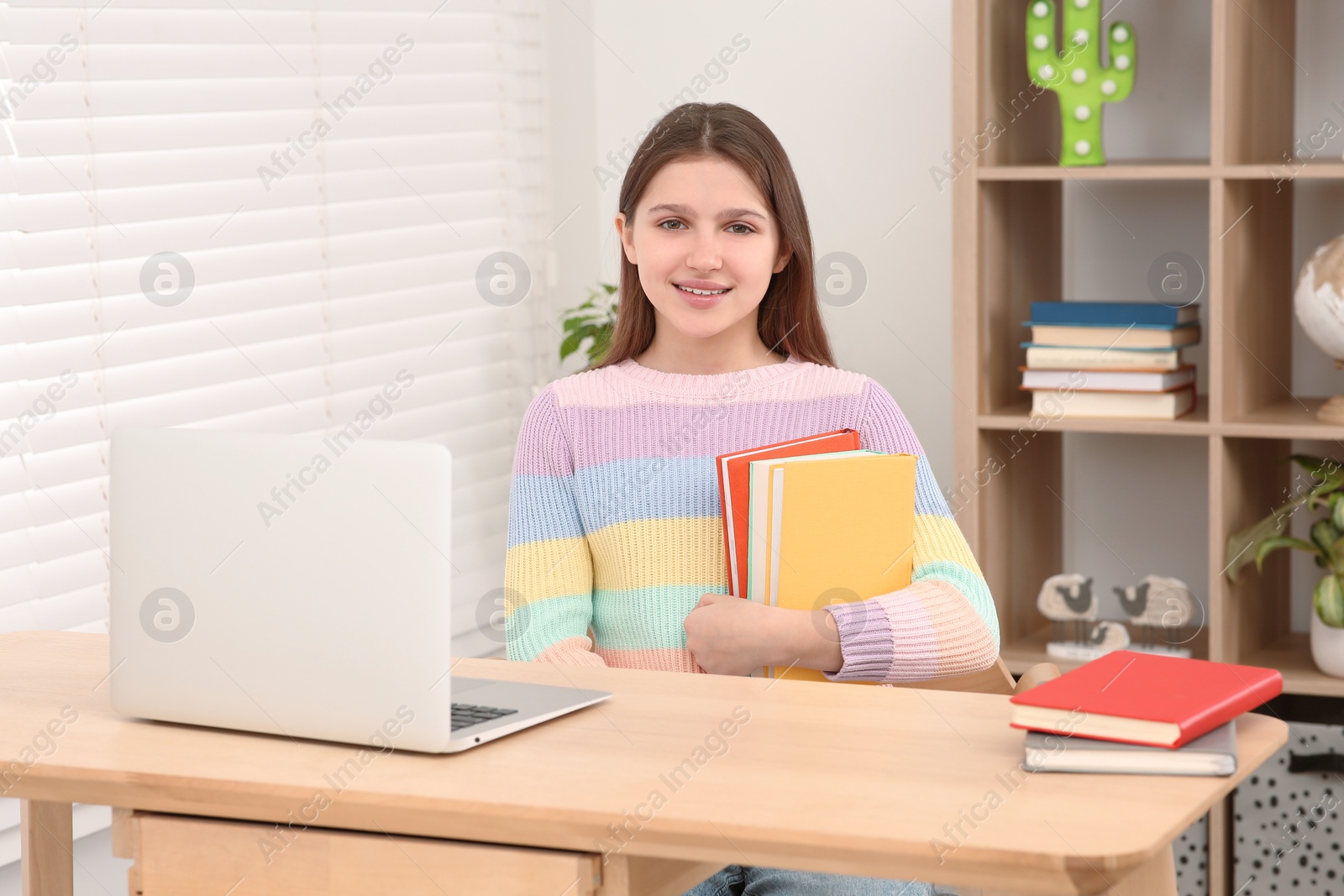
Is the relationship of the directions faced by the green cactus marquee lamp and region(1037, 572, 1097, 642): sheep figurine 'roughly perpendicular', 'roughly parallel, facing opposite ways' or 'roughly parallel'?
roughly perpendicular

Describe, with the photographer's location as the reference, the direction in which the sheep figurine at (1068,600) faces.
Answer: facing to the right of the viewer

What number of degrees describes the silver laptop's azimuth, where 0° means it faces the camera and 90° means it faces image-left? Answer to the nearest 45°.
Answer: approximately 225°

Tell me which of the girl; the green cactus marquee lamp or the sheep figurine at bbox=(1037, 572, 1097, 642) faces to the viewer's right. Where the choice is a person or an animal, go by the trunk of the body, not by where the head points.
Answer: the sheep figurine

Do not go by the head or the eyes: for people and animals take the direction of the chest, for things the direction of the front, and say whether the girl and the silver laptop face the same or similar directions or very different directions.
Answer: very different directions

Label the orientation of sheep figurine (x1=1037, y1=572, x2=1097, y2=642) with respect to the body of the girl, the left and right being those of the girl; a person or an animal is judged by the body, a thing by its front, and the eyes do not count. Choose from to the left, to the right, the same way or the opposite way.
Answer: to the left

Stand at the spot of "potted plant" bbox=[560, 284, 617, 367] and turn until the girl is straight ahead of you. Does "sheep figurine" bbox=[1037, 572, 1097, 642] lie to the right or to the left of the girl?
left

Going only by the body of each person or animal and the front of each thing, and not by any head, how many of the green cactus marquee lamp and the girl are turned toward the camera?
2

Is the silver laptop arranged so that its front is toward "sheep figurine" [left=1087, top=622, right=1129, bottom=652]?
yes

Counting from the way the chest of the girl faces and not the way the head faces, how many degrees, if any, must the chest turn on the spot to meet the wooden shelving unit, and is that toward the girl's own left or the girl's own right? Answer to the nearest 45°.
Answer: approximately 135° to the girl's own left
